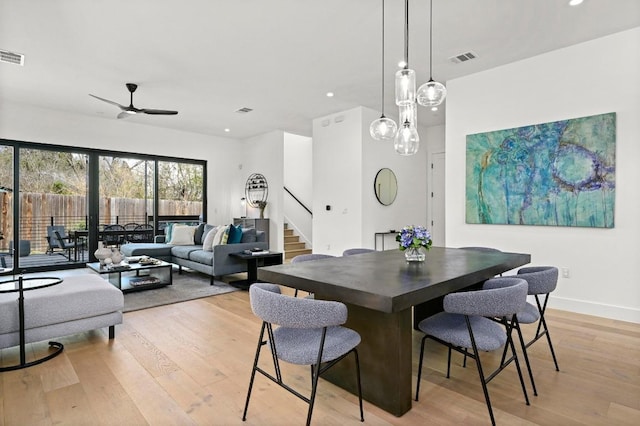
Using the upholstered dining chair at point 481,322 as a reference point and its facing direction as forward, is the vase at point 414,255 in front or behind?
in front

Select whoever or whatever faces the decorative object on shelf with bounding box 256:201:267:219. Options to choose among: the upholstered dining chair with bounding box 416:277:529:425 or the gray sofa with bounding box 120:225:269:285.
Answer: the upholstered dining chair

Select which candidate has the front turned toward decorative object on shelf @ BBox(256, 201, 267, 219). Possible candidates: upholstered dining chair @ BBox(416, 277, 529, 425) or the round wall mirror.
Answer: the upholstered dining chair

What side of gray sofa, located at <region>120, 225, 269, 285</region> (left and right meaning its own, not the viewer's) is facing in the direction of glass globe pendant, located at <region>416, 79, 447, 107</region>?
left

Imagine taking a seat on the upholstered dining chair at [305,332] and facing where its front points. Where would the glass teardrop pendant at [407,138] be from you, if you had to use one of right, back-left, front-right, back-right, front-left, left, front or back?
front

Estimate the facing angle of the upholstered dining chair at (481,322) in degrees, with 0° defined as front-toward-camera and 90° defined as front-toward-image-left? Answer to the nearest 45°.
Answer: approximately 135°

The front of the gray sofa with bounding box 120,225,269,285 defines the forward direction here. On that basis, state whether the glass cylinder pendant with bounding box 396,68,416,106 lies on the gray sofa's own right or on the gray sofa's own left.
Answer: on the gray sofa's own left

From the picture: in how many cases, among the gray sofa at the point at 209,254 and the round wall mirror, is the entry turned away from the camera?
0

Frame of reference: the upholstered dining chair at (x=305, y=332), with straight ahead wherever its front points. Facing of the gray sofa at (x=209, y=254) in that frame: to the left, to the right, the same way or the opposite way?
the opposite way

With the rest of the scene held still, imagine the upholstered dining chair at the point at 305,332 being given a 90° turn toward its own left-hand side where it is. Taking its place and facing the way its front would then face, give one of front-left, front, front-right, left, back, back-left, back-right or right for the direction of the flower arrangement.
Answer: right

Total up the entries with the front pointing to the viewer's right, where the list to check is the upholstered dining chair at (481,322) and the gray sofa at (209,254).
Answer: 0

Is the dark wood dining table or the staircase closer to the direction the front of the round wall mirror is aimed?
the dark wood dining table

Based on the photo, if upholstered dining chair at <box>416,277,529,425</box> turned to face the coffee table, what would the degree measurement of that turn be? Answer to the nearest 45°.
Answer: approximately 45° to its left

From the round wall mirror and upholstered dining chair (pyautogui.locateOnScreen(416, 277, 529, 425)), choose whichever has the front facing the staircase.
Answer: the upholstered dining chair

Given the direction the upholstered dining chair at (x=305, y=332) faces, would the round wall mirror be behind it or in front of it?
in front

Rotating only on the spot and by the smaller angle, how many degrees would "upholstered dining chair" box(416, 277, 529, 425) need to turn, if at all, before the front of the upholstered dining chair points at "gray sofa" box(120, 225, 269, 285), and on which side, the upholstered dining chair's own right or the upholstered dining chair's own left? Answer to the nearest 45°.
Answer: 0° — it already faces it

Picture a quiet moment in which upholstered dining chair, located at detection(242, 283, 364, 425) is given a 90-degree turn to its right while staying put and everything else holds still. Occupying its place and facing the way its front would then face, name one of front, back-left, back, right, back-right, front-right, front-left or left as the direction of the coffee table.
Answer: back
